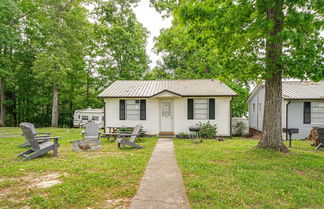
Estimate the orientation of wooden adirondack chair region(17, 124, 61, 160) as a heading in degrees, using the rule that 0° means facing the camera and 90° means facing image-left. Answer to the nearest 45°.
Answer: approximately 225°

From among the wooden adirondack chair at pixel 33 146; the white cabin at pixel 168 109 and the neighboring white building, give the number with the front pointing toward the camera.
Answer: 2

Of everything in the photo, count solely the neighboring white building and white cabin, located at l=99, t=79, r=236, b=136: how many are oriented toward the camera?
2

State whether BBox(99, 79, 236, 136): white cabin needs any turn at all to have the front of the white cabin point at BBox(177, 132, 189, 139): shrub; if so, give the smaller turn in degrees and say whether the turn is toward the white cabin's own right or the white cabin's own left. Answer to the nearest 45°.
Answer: approximately 45° to the white cabin's own left

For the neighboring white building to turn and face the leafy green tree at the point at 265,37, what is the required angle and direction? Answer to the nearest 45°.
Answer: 0° — it already faces it

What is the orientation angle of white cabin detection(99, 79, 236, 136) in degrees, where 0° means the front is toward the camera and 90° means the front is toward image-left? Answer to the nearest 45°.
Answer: approximately 0°

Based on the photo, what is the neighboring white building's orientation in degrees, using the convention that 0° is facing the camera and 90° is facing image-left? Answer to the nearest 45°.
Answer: approximately 0°

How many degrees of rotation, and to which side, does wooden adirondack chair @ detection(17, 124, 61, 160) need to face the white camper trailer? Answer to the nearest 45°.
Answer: approximately 45° to its left
